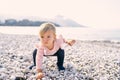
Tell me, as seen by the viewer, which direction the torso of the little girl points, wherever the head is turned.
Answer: toward the camera
